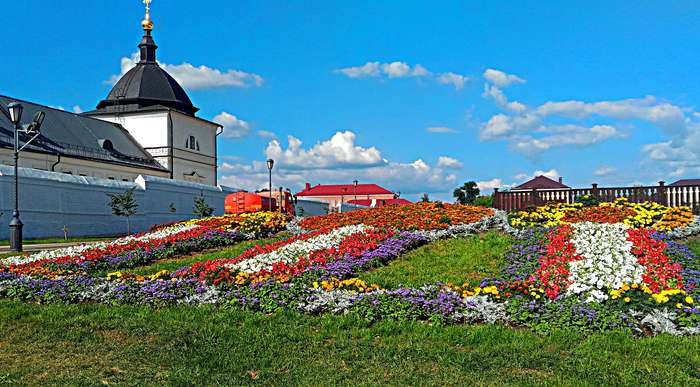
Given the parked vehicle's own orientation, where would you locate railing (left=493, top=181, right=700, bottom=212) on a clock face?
The railing is roughly at 1 o'clock from the parked vehicle.

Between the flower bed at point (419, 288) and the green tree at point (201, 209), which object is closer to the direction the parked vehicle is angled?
the flower bed

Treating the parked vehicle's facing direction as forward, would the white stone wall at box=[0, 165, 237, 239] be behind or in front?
behind

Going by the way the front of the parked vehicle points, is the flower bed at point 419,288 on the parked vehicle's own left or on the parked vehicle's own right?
on the parked vehicle's own right

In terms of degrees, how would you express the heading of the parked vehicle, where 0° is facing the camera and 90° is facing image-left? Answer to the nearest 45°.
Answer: approximately 270°

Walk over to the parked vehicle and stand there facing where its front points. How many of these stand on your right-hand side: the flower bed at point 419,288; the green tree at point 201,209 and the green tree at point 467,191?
1

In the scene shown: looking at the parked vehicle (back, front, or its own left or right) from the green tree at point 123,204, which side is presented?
back

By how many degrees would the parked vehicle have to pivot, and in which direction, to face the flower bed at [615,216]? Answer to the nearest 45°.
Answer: approximately 45° to its right

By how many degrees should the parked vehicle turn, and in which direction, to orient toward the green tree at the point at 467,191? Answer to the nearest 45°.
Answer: approximately 45° to its left
